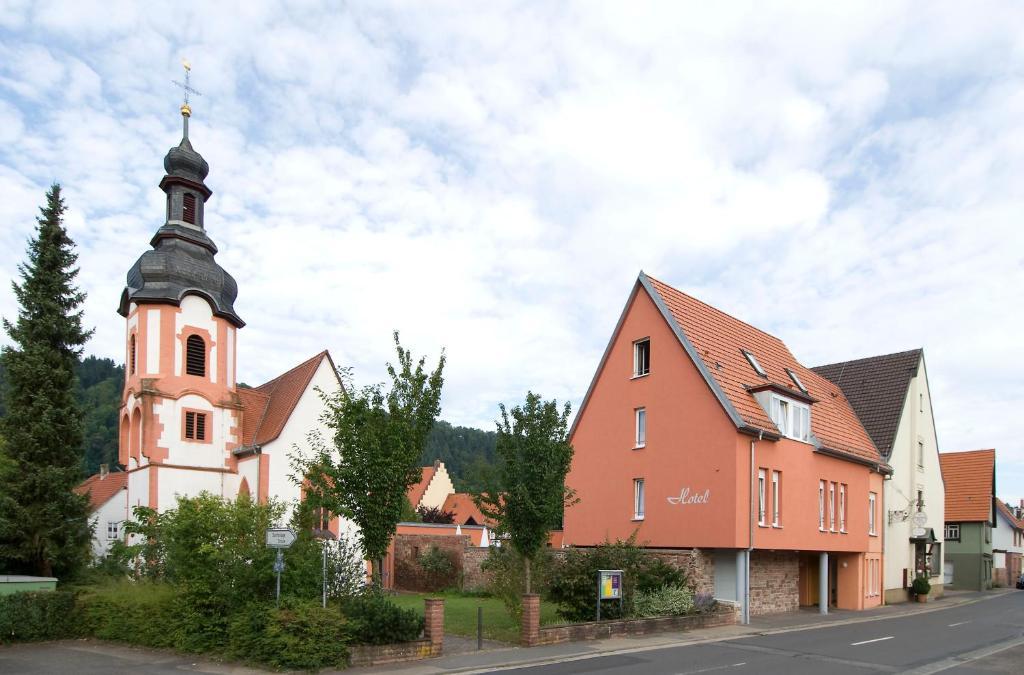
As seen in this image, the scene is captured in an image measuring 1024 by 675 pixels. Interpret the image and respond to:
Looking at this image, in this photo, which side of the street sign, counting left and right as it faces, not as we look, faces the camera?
front

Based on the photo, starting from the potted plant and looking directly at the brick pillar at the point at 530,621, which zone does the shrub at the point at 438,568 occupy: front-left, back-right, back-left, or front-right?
front-right

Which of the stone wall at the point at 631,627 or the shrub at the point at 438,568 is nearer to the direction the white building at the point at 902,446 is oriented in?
the stone wall

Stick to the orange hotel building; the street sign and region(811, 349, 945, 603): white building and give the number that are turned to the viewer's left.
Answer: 0

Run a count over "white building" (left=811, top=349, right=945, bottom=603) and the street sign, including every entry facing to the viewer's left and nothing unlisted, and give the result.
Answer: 0

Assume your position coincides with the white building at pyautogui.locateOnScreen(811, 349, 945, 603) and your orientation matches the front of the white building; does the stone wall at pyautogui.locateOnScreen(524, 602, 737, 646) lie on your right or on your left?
on your right

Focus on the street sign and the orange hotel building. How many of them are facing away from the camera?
0

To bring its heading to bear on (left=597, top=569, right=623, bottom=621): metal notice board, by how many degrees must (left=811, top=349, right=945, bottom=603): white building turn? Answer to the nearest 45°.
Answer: approximately 45° to its right

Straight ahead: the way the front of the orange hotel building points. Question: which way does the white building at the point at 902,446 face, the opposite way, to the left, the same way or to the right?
the same way
